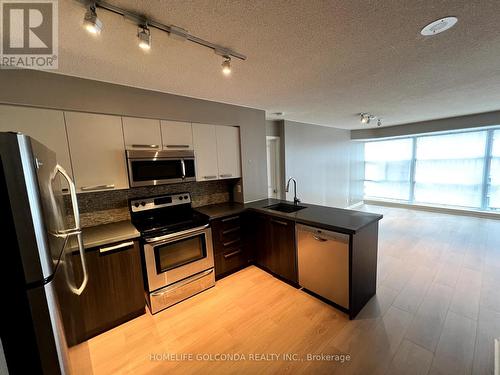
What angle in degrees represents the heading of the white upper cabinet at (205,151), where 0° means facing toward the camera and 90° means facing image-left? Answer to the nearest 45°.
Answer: approximately 315°

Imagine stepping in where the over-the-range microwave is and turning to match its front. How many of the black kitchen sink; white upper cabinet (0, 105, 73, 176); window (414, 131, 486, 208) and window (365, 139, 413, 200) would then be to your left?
3

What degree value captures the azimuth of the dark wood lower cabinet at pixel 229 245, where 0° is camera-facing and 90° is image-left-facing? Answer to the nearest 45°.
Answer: approximately 315°

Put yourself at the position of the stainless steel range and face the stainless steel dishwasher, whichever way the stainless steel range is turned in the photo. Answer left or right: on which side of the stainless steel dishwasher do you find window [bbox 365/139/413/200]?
left

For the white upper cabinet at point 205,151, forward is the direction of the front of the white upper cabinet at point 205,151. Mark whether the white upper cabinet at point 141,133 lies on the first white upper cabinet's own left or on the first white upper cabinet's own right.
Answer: on the first white upper cabinet's own right

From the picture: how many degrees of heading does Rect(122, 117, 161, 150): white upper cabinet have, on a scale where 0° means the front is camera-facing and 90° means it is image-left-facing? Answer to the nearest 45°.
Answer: approximately 0°

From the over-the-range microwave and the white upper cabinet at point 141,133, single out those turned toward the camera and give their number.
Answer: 2

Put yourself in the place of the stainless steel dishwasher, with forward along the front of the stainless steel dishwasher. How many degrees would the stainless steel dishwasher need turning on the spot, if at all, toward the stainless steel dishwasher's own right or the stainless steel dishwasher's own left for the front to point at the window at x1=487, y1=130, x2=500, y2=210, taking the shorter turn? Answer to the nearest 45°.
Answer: approximately 180°
